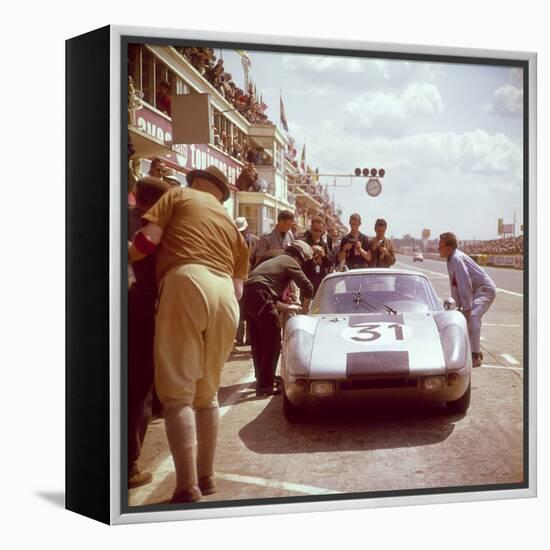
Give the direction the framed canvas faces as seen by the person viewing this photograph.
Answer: facing the viewer and to the right of the viewer
